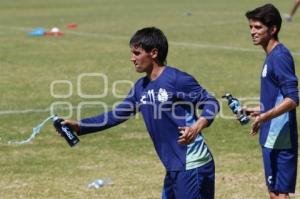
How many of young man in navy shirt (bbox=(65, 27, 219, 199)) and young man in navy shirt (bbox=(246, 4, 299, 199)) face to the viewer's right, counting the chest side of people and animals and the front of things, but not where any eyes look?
0

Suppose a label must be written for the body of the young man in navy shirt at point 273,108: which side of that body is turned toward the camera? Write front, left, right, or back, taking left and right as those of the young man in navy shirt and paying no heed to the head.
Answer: left

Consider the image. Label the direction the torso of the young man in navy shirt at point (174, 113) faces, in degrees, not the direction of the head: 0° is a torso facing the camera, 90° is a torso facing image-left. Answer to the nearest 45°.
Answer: approximately 45°

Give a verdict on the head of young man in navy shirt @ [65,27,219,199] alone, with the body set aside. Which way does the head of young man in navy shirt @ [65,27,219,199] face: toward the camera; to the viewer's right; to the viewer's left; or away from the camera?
to the viewer's left

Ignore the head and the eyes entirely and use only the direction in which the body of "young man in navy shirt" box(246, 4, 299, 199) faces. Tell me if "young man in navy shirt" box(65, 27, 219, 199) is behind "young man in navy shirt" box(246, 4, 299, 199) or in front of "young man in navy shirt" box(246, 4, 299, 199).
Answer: in front
